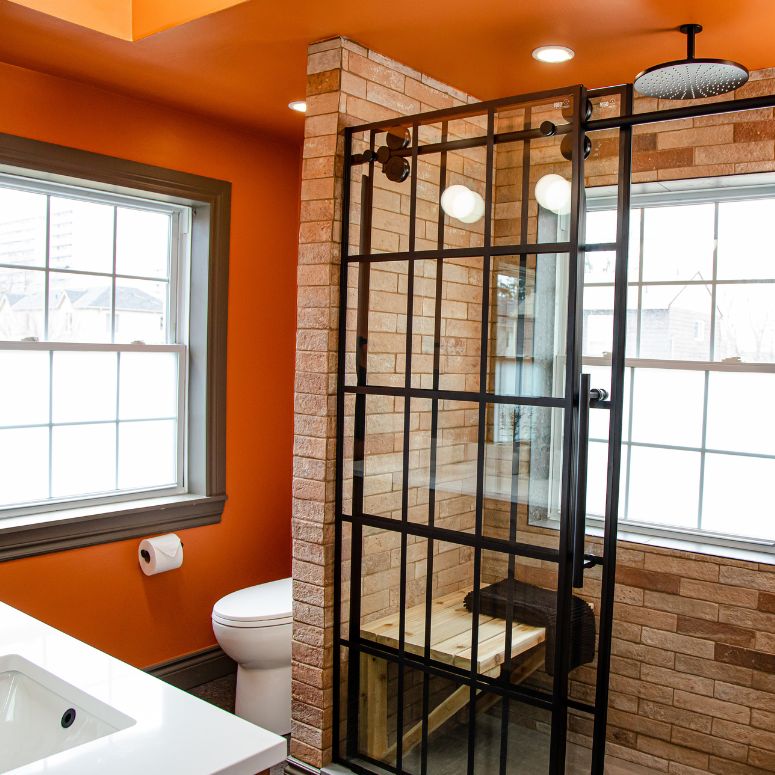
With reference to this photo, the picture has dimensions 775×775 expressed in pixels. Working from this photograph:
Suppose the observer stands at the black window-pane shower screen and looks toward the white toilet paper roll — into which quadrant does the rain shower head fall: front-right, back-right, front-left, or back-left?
back-right

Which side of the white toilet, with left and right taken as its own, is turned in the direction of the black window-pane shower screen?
left

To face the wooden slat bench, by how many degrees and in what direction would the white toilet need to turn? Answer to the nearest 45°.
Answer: approximately 90° to its left

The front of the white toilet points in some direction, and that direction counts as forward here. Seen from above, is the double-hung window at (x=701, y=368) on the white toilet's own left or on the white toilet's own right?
on the white toilet's own left
